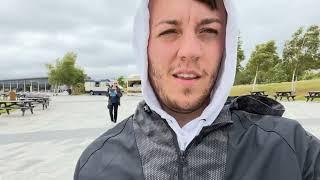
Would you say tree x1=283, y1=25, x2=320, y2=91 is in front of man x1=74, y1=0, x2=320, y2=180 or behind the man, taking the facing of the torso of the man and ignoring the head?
behind

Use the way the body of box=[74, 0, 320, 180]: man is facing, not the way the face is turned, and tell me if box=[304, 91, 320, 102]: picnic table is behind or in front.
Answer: behind
